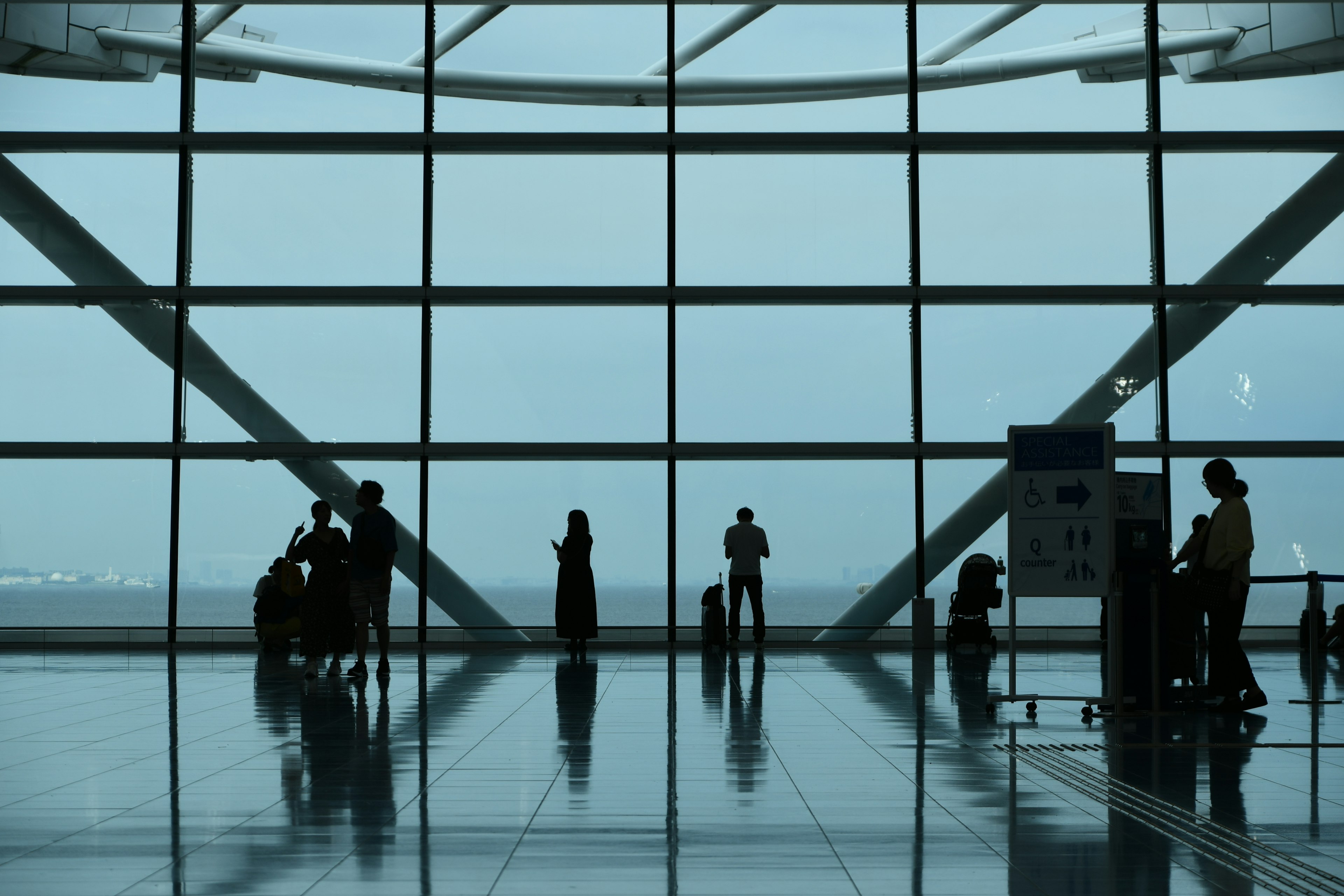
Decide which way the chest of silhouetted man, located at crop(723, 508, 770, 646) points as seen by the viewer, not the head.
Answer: away from the camera

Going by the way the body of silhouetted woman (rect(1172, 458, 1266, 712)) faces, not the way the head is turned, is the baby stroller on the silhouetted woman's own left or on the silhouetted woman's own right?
on the silhouetted woman's own right

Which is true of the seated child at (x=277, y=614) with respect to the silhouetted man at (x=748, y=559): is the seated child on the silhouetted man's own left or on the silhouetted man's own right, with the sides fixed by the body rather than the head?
on the silhouetted man's own left

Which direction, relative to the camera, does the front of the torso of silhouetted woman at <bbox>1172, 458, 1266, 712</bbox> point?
to the viewer's left

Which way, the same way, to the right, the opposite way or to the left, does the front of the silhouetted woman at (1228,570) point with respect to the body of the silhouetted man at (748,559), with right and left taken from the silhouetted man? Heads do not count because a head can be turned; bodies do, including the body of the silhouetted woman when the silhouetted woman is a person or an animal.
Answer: to the left

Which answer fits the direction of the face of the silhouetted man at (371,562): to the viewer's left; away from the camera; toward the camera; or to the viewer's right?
to the viewer's left

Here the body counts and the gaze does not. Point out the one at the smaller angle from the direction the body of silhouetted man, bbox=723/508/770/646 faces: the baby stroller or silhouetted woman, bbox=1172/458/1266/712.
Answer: the baby stroller

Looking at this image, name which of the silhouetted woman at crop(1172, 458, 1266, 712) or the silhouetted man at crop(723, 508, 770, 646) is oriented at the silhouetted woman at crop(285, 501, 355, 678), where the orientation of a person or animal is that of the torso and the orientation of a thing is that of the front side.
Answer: the silhouetted woman at crop(1172, 458, 1266, 712)

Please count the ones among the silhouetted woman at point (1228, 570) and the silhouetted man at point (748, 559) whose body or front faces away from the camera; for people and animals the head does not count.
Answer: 1

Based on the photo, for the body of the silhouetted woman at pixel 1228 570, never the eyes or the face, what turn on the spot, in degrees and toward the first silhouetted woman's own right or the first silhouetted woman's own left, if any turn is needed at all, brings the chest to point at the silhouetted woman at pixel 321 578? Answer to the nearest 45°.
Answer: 0° — they already face them

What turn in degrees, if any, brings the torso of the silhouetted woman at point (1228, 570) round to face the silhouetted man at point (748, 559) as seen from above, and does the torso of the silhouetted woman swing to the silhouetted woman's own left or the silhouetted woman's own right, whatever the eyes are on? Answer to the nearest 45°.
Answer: approximately 45° to the silhouetted woman's own right

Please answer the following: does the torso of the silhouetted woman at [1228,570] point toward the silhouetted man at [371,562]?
yes
